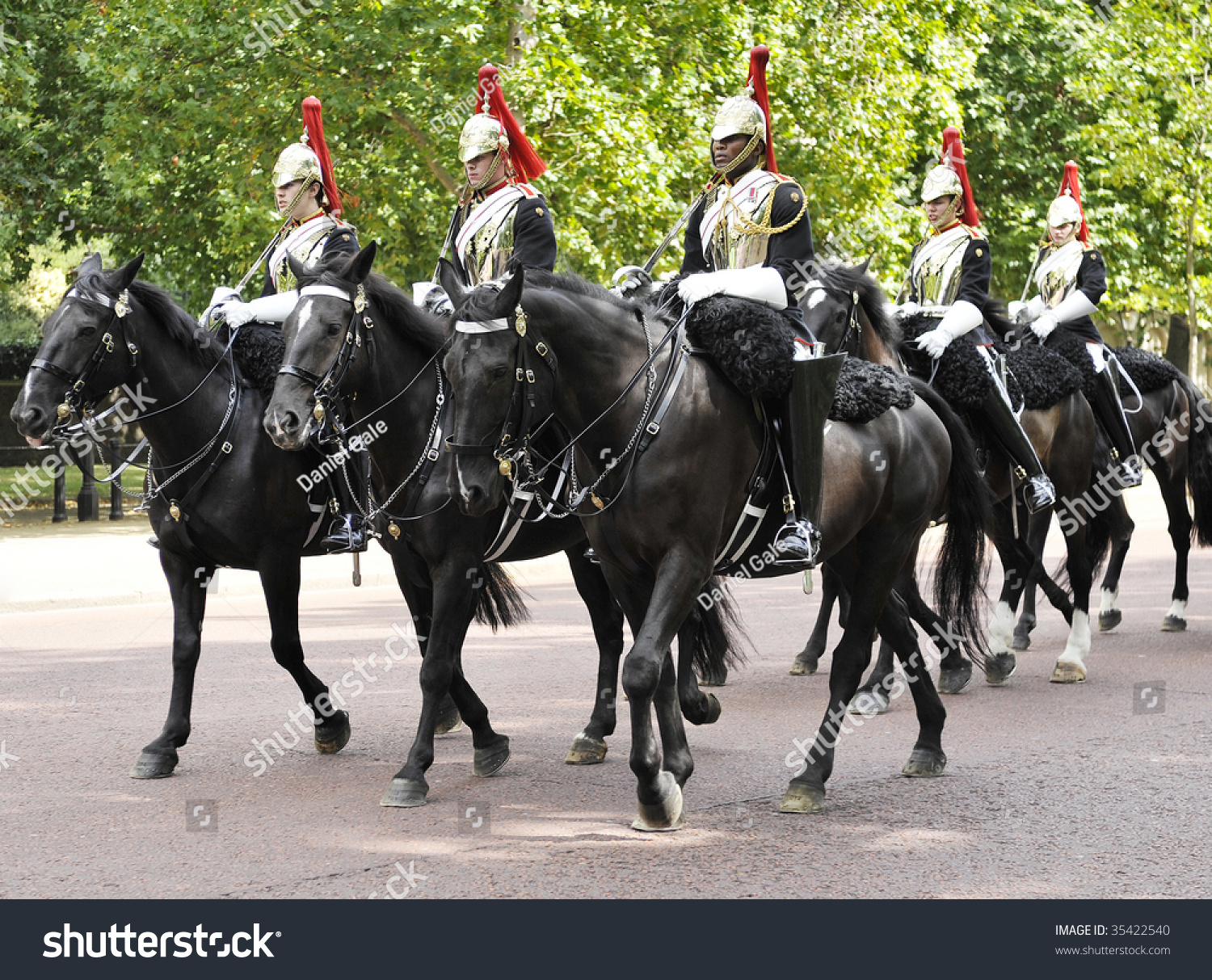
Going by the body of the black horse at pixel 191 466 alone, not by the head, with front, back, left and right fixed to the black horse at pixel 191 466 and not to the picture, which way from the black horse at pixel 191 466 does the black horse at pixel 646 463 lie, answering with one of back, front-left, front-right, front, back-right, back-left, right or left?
left

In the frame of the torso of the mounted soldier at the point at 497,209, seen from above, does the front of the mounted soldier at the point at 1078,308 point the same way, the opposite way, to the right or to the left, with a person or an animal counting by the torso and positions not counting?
the same way

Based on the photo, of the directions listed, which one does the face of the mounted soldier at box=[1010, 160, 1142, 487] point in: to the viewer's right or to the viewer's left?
to the viewer's left

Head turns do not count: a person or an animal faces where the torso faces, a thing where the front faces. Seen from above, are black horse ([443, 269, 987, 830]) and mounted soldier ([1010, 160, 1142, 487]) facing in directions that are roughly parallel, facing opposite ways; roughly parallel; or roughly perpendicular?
roughly parallel

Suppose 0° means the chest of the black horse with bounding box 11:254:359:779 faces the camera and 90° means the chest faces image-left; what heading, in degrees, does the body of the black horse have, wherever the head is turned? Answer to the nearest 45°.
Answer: approximately 45°

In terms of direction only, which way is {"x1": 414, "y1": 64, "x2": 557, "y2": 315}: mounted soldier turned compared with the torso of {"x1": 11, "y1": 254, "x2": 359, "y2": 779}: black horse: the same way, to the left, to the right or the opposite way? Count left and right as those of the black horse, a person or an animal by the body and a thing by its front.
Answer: the same way

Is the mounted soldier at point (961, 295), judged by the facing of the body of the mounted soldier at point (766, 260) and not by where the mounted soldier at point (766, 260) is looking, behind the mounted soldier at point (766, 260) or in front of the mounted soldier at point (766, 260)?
behind

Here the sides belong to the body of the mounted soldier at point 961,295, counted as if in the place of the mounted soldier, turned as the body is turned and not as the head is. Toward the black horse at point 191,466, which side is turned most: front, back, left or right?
front

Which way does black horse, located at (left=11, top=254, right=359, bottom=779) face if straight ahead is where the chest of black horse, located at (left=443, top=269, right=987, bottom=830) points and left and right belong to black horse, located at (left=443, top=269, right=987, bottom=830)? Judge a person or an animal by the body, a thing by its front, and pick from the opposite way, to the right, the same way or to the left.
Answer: the same way

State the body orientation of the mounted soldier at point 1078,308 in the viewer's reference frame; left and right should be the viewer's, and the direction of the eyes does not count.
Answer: facing the viewer and to the left of the viewer

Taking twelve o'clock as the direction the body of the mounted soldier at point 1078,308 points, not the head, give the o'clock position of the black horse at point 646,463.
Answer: The black horse is roughly at 11 o'clock from the mounted soldier.
